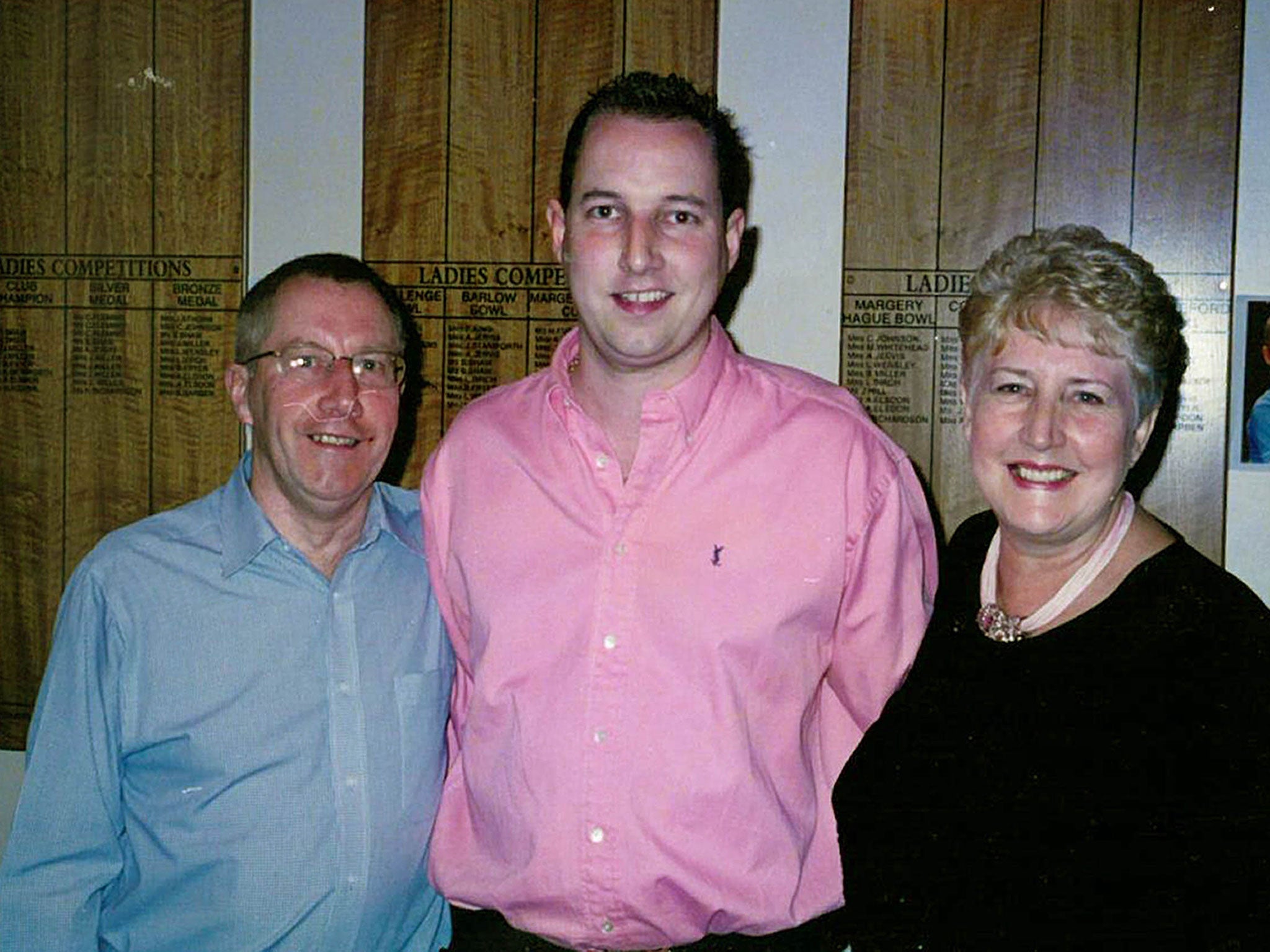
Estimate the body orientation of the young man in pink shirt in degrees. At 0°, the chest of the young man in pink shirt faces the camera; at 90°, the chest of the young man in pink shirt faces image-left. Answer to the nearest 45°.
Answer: approximately 0°

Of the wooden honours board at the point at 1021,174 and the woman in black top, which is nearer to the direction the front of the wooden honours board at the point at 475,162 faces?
the woman in black top

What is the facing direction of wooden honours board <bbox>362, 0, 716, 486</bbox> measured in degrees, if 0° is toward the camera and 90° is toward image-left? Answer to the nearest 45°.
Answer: approximately 0°

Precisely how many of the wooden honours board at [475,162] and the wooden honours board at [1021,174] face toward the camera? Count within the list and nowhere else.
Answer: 2
